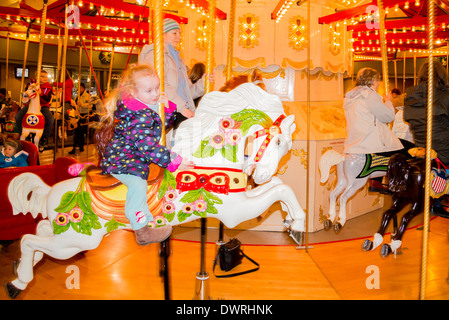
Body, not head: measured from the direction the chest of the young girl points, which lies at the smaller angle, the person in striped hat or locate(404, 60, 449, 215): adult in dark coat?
the adult in dark coat

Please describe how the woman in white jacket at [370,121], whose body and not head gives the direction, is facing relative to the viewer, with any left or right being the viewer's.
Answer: facing away from the viewer and to the right of the viewer

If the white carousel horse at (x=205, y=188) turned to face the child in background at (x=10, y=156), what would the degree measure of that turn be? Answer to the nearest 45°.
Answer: approximately 135° to its left

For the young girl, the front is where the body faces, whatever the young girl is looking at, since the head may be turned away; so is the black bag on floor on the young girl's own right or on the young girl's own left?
on the young girl's own left

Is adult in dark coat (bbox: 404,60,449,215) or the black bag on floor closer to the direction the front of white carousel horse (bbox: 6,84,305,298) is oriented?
the adult in dark coat

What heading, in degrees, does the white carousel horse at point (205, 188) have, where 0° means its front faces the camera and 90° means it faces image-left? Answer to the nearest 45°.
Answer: approximately 270°
